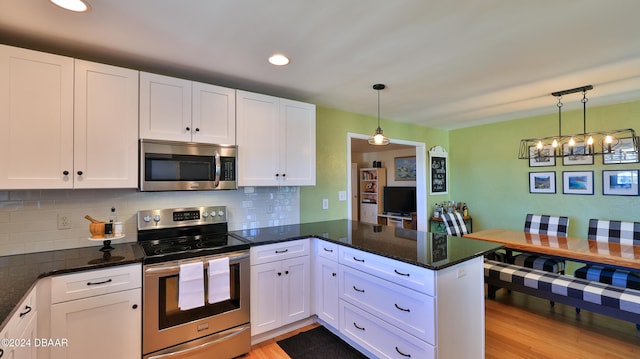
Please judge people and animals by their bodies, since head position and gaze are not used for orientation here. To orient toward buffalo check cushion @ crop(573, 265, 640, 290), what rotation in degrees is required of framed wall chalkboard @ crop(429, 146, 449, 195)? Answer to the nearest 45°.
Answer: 0° — it already faces it

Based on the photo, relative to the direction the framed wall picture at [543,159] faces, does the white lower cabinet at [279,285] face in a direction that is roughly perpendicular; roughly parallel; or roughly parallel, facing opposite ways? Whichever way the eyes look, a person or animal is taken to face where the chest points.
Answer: roughly perpendicular

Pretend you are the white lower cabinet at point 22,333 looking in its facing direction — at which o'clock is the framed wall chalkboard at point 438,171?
The framed wall chalkboard is roughly at 12 o'clock from the white lower cabinet.

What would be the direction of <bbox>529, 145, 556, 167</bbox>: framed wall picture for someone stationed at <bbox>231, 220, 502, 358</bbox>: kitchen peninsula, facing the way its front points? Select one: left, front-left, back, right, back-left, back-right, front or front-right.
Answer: back

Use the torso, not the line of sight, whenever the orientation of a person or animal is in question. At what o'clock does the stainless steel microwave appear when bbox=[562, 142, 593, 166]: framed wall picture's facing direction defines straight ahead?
The stainless steel microwave is roughly at 1 o'clock from the framed wall picture.

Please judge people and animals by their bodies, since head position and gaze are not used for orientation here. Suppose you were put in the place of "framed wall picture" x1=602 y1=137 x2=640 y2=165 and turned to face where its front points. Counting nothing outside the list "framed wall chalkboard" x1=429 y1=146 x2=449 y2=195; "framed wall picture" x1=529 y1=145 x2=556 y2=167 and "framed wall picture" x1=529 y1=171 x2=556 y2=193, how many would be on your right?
3

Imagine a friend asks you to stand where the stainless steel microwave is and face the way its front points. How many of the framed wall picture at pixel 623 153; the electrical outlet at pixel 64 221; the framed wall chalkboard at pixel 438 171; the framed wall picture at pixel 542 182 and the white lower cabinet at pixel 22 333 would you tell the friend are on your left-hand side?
3

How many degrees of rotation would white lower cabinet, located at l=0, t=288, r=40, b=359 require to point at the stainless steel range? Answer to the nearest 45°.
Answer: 0° — it already faces it

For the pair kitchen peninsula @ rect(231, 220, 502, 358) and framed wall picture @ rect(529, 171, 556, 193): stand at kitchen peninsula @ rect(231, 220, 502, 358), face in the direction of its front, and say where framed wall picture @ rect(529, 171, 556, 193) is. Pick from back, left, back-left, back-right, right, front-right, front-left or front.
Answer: back

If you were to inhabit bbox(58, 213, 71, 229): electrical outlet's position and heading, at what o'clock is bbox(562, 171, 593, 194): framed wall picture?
The framed wall picture is roughly at 10 o'clock from the electrical outlet.
